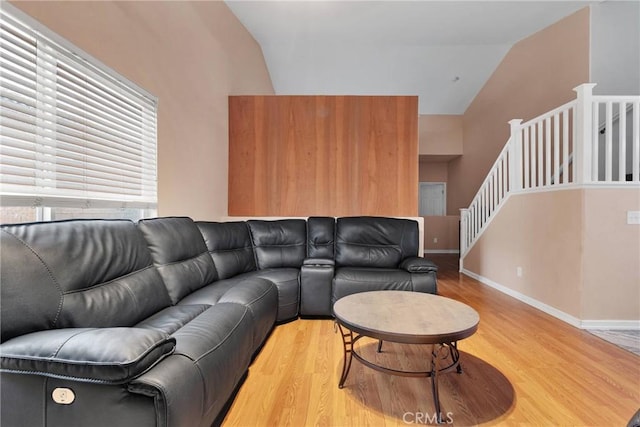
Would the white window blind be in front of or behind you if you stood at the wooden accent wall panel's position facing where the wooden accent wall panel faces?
in front

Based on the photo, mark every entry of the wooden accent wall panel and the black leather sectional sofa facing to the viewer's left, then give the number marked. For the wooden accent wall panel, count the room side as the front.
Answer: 0

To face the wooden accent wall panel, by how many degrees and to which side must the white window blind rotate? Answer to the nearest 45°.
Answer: approximately 45° to its left

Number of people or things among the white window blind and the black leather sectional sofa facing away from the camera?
0

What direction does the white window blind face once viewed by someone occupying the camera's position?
facing the viewer and to the right of the viewer

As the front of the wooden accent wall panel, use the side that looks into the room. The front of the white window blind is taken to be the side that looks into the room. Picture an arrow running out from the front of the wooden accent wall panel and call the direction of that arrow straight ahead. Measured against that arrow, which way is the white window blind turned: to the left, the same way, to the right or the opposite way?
to the left

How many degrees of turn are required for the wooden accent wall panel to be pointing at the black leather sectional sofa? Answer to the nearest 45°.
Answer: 0° — it already faces it

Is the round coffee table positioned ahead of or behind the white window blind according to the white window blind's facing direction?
ahead
